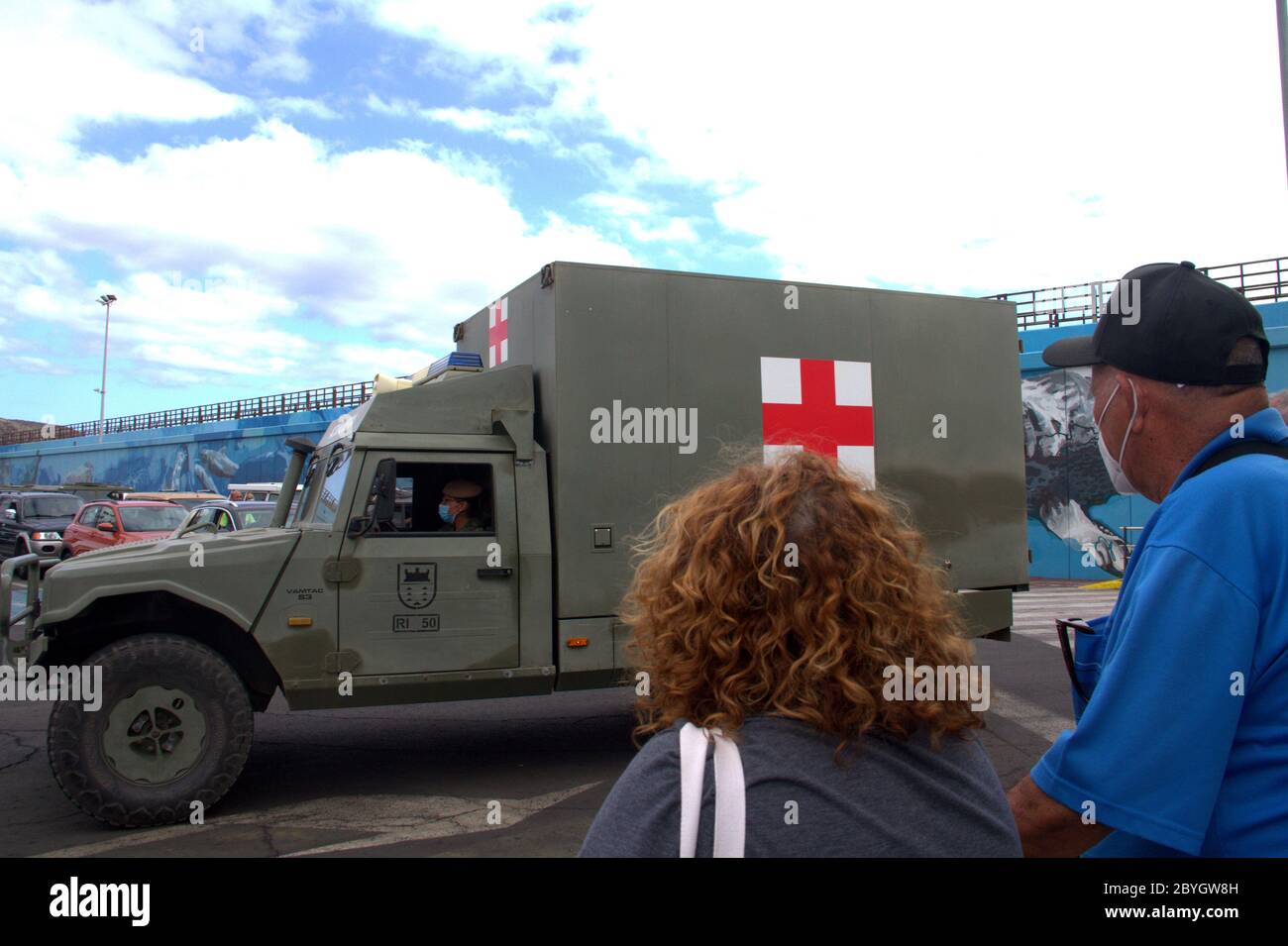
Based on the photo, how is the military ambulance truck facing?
to the viewer's left

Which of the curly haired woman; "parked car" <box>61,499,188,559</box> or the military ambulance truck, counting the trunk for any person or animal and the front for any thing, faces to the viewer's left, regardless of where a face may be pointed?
the military ambulance truck

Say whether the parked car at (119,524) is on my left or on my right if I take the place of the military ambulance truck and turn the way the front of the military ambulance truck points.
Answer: on my right

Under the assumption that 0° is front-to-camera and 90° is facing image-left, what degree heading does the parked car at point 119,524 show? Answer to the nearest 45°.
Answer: approximately 315°

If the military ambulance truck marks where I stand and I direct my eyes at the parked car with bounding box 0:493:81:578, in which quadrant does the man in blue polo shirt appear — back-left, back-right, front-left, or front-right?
back-left

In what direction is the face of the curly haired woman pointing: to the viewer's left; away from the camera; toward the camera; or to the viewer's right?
away from the camera

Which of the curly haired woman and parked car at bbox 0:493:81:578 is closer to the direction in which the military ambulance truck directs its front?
the parked car

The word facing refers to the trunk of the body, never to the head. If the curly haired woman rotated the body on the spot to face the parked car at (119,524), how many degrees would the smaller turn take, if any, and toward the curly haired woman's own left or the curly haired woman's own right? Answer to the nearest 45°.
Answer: approximately 45° to the curly haired woman's own left

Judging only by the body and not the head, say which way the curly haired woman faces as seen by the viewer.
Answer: away from the camera

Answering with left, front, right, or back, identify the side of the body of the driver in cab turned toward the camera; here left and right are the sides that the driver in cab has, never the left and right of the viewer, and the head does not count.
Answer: left

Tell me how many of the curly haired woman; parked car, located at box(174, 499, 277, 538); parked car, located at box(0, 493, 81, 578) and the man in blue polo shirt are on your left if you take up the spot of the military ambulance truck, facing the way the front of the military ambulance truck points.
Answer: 2

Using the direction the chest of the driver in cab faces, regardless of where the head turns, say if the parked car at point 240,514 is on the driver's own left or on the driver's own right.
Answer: on the driver's own right

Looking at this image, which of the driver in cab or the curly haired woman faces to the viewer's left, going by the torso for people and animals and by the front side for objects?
the driver in cab
